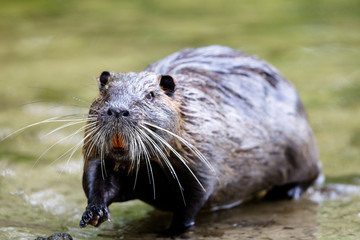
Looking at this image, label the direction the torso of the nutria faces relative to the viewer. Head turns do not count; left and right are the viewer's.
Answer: facing the viewer and to the left of the viewer
